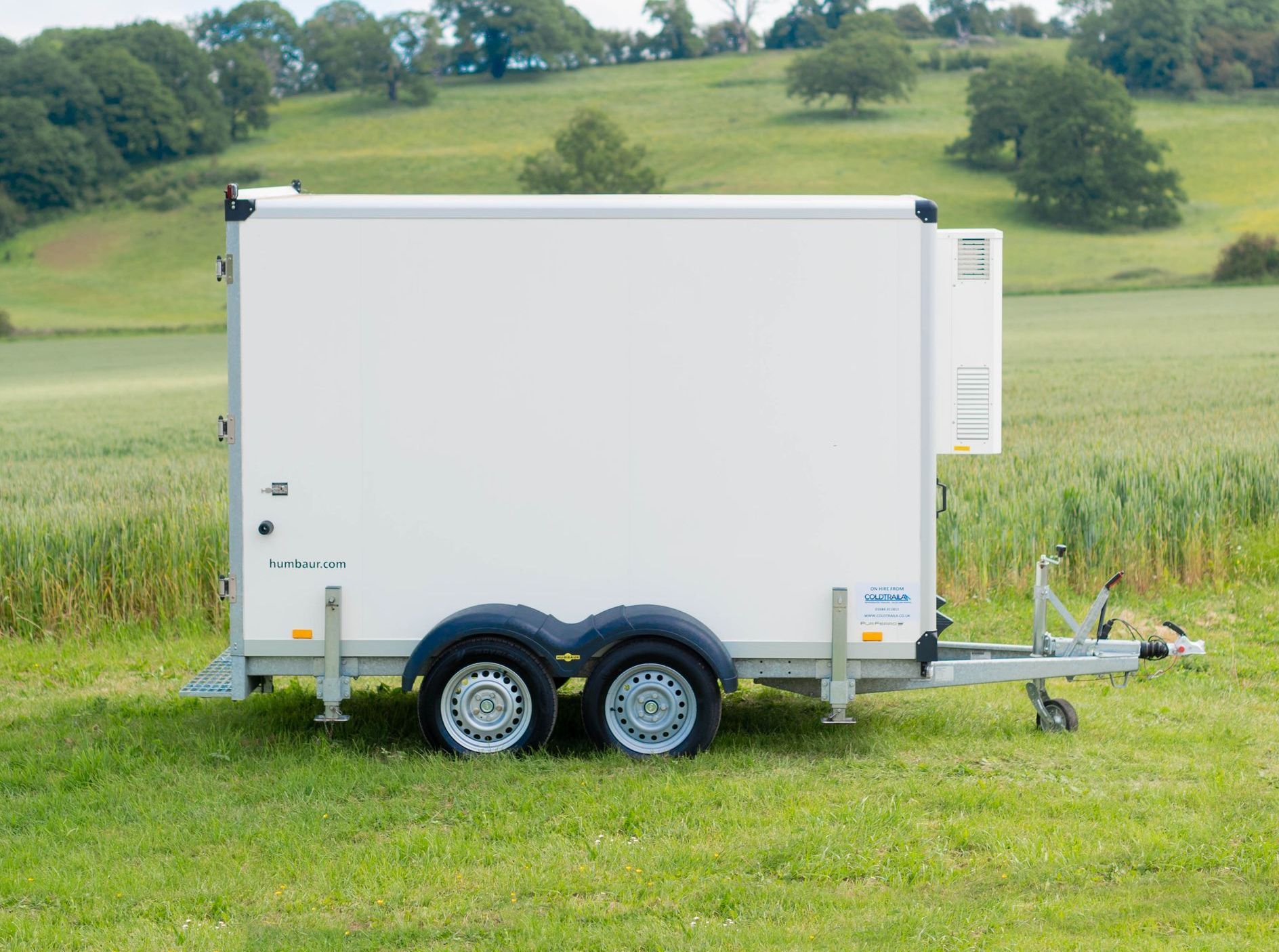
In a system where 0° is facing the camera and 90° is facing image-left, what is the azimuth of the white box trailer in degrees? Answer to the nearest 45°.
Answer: approximately 270°
